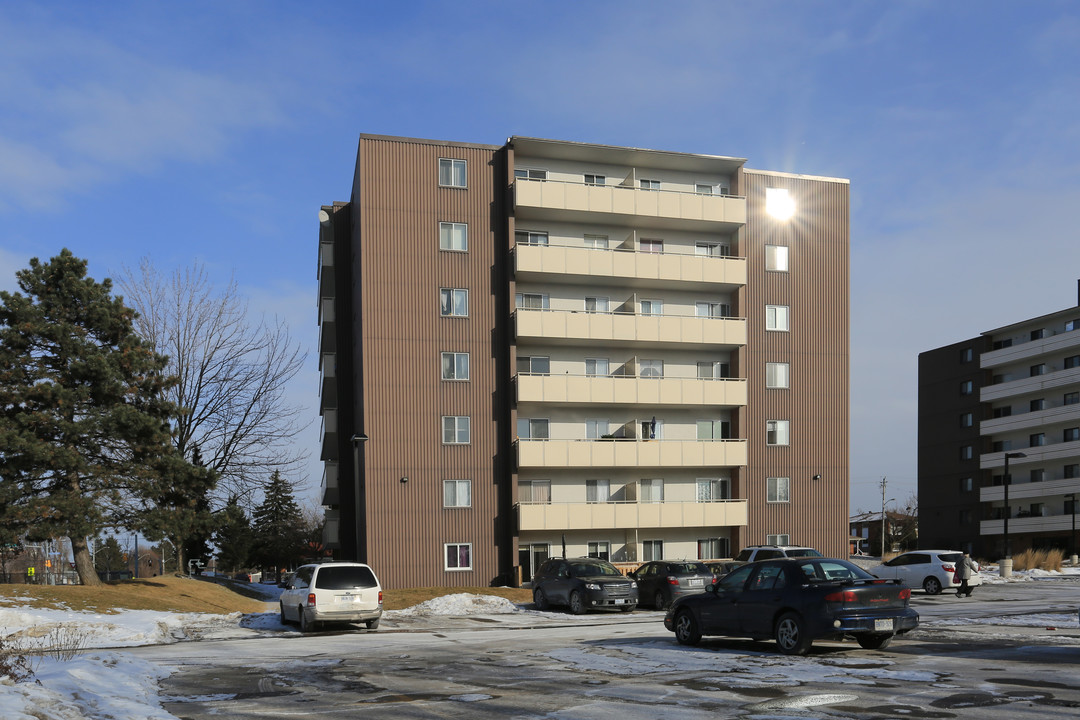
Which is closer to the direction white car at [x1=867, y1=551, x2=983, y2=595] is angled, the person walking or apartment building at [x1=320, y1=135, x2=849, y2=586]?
the apartment building

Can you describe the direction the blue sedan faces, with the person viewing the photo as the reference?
facing away from the viewer and to the left of the viewer

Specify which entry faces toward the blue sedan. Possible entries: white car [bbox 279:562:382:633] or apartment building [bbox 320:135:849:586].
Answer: the apartment building

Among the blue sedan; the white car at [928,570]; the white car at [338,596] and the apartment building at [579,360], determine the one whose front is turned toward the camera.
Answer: the apartment building

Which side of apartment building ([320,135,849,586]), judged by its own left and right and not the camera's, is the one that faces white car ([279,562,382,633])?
front

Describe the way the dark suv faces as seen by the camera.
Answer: facing the viewer and to the right of the viewer

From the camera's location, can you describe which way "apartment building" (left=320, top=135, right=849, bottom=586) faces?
facing the viewer

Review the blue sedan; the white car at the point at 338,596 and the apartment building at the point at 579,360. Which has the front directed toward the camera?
the apartment building

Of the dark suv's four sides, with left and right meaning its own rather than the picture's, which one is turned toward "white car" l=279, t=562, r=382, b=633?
right

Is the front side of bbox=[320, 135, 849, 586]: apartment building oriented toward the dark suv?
yes

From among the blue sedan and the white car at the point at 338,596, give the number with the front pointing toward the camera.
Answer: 0

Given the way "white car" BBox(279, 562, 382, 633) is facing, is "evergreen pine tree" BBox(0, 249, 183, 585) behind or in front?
in front

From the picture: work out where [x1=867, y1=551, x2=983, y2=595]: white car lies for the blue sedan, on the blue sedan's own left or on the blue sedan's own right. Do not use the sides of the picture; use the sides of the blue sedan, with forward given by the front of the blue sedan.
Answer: on the blue sedan's own right

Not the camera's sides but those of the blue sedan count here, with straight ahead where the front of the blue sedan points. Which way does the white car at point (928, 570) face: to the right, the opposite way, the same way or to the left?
the same way

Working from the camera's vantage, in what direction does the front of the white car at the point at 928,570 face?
facing away from the viewer and to the left of the viewer

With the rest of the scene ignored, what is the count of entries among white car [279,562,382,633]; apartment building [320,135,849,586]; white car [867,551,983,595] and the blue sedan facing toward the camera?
1
